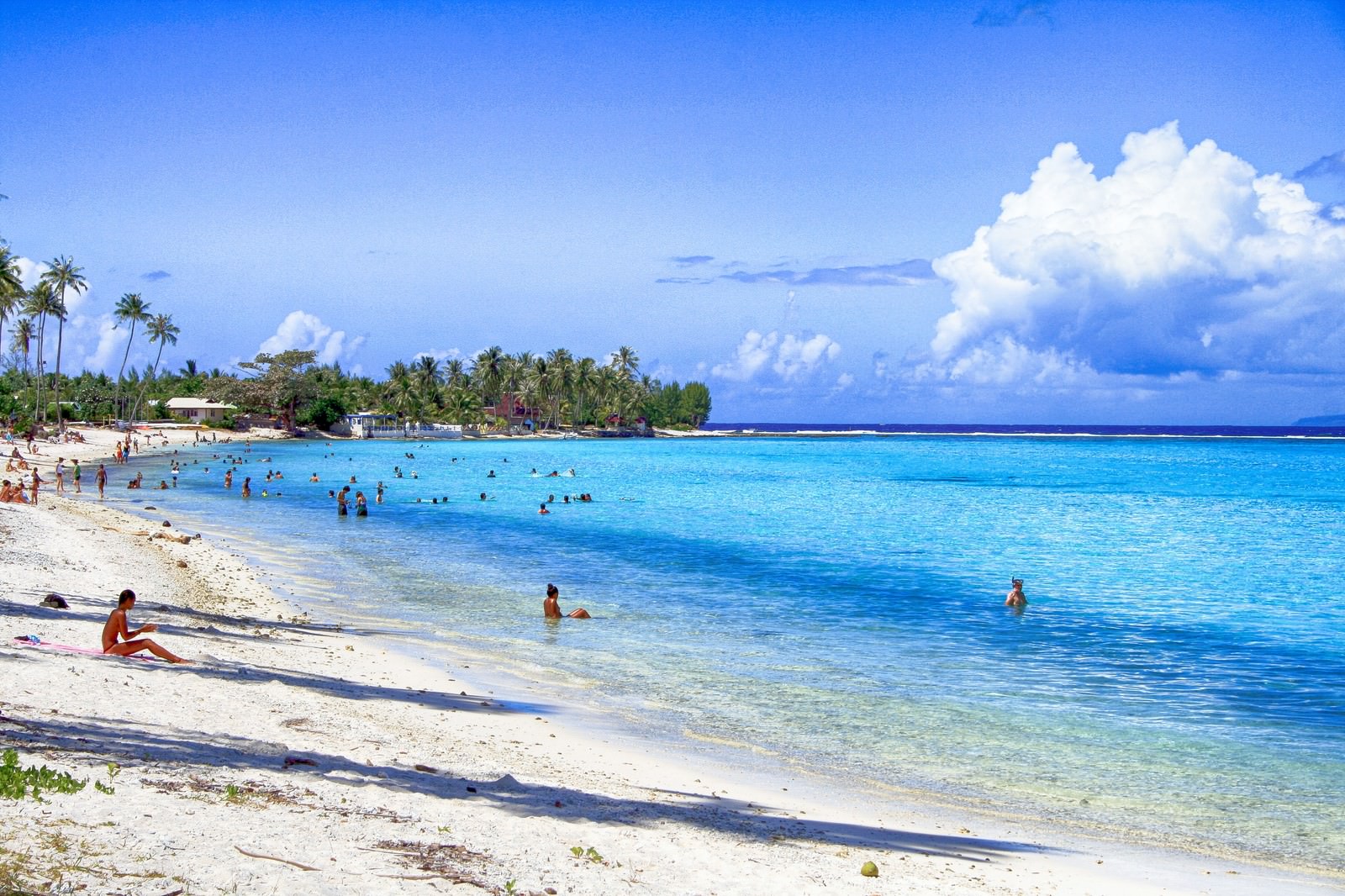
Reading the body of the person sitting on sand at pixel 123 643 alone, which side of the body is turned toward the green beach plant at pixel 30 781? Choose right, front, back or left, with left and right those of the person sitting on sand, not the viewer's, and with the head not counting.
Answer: right

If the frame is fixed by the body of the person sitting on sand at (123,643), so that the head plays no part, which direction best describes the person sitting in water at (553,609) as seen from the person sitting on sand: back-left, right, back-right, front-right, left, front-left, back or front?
front-left

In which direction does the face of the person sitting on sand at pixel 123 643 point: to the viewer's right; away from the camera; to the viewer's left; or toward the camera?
to the viewer's right

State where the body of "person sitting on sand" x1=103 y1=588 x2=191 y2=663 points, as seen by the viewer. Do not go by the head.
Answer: to the viewer's right

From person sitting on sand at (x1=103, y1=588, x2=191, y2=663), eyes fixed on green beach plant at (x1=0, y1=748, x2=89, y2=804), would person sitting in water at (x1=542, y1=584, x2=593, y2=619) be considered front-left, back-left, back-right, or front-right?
back-left
